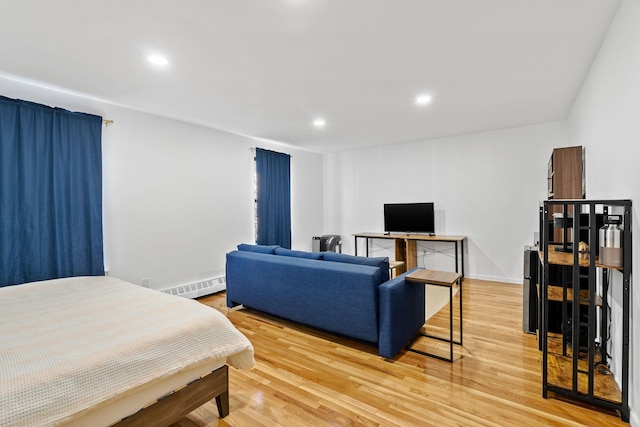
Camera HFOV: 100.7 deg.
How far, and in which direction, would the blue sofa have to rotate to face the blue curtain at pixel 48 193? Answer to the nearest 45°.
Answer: approximately 135° to its left

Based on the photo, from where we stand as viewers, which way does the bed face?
facing away from the viewer and to the right of the viewer

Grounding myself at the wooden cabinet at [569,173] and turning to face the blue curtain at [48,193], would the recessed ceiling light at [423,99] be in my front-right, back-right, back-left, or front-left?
front-right

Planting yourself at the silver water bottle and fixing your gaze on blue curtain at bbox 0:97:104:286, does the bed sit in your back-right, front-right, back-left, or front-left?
front-left

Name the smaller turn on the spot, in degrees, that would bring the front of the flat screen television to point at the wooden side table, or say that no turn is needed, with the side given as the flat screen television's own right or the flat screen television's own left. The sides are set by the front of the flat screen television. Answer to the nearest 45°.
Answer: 0° — it already faces it

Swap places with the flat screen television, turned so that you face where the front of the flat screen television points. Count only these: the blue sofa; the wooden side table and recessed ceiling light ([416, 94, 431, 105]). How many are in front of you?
3

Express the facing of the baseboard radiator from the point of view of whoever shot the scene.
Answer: facing the viewer and to the right of the viewer

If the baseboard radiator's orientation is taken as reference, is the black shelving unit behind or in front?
in front

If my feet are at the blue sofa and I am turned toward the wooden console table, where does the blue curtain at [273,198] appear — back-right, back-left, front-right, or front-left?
front-left

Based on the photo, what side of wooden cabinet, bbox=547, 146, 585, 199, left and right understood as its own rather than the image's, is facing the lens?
left

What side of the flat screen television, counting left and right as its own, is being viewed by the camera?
front

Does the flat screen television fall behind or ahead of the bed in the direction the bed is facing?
ahead

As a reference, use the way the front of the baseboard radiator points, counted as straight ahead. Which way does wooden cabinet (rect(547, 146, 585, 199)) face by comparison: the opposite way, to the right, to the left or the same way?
the opposite way

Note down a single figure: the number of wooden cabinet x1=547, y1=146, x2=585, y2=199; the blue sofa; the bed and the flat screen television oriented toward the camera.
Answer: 1

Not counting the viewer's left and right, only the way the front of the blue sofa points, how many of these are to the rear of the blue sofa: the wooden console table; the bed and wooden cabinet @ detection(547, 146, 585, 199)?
1

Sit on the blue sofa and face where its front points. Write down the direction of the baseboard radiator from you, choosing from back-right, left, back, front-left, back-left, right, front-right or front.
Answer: left
